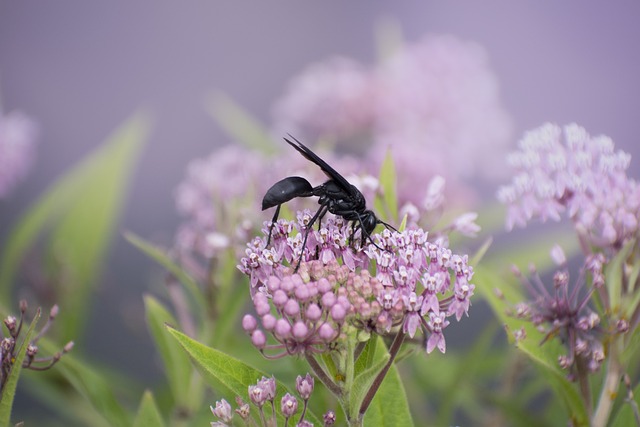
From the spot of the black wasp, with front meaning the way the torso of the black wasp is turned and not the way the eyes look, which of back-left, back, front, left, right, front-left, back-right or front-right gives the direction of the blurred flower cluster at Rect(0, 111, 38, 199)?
back-left

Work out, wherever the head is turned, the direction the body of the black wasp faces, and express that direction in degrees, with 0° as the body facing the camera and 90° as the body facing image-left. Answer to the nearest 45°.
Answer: approximately 270°

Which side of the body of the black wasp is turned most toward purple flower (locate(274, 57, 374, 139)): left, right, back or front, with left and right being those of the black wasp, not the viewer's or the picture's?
left

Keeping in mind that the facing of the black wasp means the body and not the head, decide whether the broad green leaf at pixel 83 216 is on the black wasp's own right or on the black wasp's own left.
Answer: on the black wasp's own left
